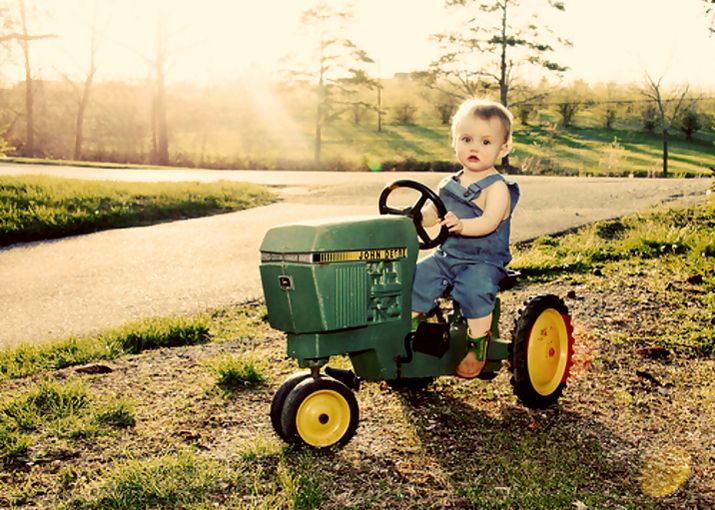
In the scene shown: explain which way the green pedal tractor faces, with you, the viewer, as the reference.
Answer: facing the viewer and to the left of the viewer

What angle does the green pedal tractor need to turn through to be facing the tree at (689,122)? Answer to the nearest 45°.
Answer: approximately 135° to its right

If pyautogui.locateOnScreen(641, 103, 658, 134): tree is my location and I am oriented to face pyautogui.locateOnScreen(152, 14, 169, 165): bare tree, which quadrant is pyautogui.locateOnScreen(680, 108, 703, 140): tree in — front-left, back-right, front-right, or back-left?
back-left

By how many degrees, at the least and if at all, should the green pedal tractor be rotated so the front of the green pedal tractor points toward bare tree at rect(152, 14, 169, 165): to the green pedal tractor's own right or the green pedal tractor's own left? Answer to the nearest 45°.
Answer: approximately 135° to the green pedal tractor's own right

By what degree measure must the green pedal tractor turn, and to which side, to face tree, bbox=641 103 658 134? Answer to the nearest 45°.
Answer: approximately 135° to its right
